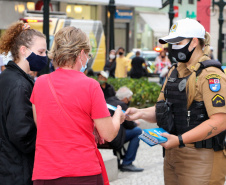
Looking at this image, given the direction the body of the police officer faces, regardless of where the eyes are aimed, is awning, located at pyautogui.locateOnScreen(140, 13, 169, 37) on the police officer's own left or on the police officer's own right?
on the police officer's own right

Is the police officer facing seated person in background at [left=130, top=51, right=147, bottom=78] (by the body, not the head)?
no

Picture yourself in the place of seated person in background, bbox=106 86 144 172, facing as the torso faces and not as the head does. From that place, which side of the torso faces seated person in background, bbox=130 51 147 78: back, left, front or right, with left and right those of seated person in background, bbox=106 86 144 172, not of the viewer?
left

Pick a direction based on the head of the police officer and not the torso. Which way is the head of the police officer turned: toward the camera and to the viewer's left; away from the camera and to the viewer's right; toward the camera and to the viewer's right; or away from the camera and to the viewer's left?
toward the camera and to the viewer's left

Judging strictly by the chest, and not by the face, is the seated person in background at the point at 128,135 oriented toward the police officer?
no
